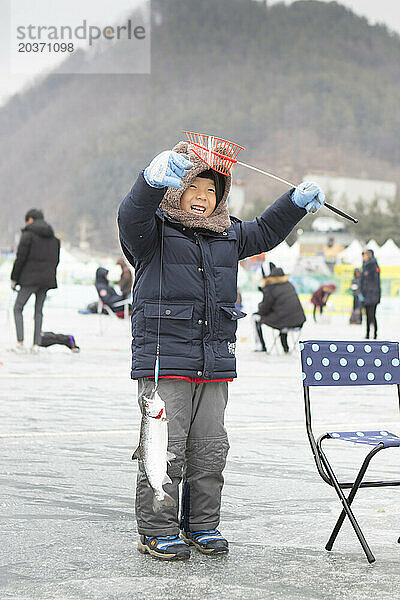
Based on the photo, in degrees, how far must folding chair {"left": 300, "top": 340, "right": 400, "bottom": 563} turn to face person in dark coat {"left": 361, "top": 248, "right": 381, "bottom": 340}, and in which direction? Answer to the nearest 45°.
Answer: approximately 135° to its left

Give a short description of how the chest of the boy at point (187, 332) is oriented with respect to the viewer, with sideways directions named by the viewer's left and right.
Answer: facing the viewer and to the right of the viewer

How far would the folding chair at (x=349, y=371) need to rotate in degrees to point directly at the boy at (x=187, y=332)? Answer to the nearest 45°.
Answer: approximately 90° to its right

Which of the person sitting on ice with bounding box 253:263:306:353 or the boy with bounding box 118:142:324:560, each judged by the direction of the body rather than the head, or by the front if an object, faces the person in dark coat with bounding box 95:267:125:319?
the person sitting on ice

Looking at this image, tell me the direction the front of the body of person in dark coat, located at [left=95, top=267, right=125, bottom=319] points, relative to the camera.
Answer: to the viewer's right

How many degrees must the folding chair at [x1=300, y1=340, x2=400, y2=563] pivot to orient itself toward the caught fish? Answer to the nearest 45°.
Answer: approximately 90° to its right

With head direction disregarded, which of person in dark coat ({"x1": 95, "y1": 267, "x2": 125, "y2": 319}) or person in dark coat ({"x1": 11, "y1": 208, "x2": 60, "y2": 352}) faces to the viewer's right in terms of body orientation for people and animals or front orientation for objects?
person in dark coat ({"x1": 95, "y1": 267, "x2": 125, "y2": 319})

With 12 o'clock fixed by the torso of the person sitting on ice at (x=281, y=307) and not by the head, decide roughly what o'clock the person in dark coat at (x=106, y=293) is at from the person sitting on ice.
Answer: The person in dark coat is roughly at 12 o'clock from the person sitting on ice.

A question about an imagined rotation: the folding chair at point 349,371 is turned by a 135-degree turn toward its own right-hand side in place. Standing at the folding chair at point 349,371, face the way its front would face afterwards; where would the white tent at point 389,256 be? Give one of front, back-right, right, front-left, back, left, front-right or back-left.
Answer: right

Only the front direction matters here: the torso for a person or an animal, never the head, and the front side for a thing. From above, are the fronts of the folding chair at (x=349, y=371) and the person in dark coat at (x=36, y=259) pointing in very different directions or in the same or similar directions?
very different directions
